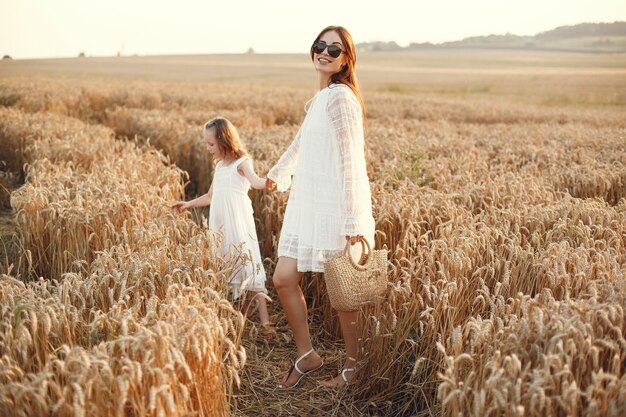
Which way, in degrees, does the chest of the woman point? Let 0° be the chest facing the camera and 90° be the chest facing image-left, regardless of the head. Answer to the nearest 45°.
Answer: approximately 45°

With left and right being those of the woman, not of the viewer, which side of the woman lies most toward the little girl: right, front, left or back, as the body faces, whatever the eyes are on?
right
